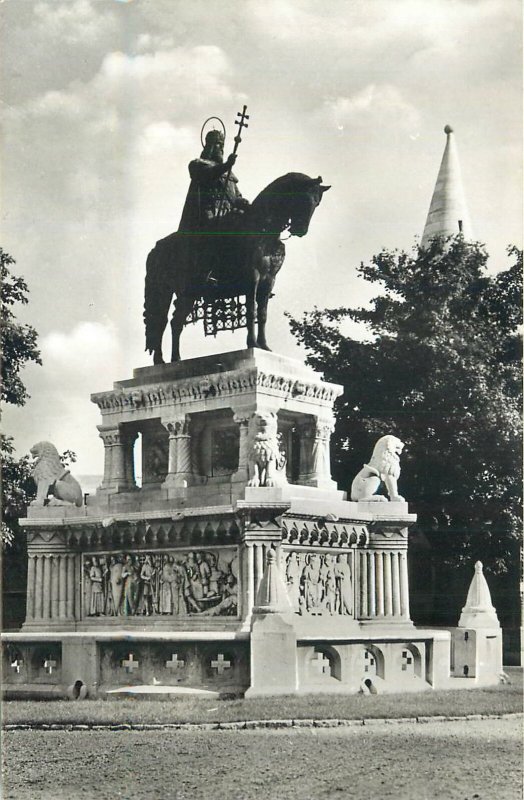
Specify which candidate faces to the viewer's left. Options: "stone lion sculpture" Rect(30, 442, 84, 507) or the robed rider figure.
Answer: the stone lion sculpture

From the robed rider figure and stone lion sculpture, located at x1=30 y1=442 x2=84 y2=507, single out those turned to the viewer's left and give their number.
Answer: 1

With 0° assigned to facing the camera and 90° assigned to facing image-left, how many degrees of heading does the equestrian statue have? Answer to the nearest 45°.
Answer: approximately 315°

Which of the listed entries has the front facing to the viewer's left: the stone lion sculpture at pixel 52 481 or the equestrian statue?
the stone lion sculpture

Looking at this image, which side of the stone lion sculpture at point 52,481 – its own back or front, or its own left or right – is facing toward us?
left

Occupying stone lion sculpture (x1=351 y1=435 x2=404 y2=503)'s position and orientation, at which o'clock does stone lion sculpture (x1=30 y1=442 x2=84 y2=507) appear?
stone lion sculpture (x1=30 y1=442 x2=84 y2=507) is roughly at 6 o'clock from stone lion sculpture (x1=351 y1=435 x2=404 y2=503).

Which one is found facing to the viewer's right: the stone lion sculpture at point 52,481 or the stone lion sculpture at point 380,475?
the stone lion sculpture at point 380,475

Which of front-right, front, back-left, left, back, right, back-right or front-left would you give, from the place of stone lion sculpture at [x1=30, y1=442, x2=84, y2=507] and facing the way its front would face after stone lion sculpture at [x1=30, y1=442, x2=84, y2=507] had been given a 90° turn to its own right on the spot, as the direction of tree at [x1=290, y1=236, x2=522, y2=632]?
front-right

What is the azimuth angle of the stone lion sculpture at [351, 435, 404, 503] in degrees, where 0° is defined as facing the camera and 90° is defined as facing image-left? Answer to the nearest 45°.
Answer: approximately 270°

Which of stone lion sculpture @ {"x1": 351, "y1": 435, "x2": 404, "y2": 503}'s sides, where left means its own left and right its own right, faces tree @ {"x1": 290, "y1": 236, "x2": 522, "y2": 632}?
left
